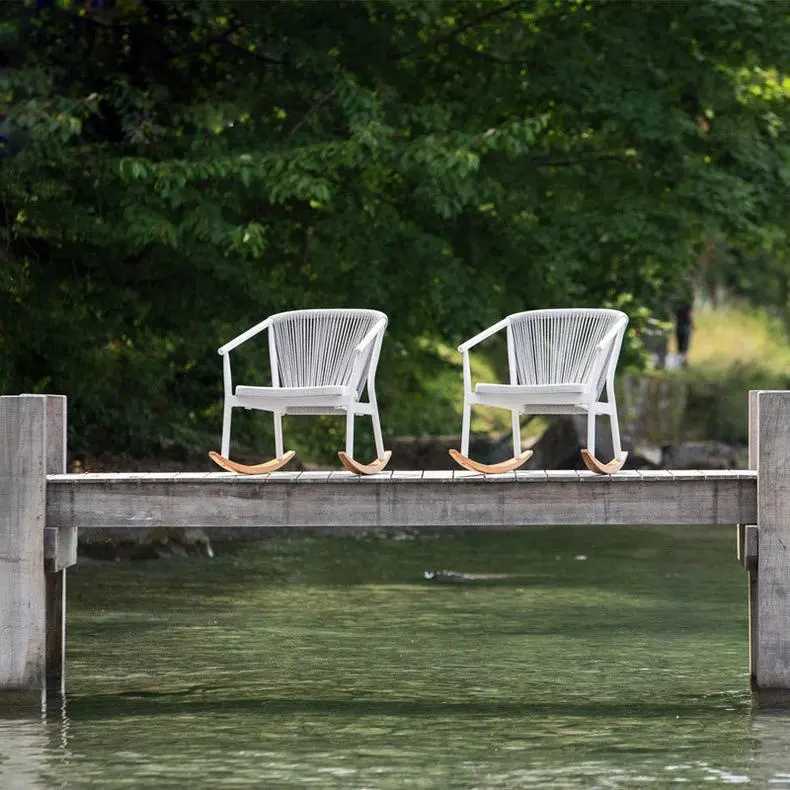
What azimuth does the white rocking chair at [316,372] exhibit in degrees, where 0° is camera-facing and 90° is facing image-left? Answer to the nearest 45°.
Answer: approximately 45°

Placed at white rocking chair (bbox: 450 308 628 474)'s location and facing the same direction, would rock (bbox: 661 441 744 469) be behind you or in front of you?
behind

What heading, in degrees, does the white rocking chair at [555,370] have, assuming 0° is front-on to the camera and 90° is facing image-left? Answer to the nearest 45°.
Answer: approximately 45°

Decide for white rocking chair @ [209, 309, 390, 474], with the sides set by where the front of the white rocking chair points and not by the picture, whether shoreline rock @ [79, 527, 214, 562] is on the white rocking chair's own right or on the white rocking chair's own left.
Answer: on the white rocking chair's own right

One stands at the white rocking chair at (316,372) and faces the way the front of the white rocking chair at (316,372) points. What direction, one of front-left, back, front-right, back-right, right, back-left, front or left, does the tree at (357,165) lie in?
back-right
